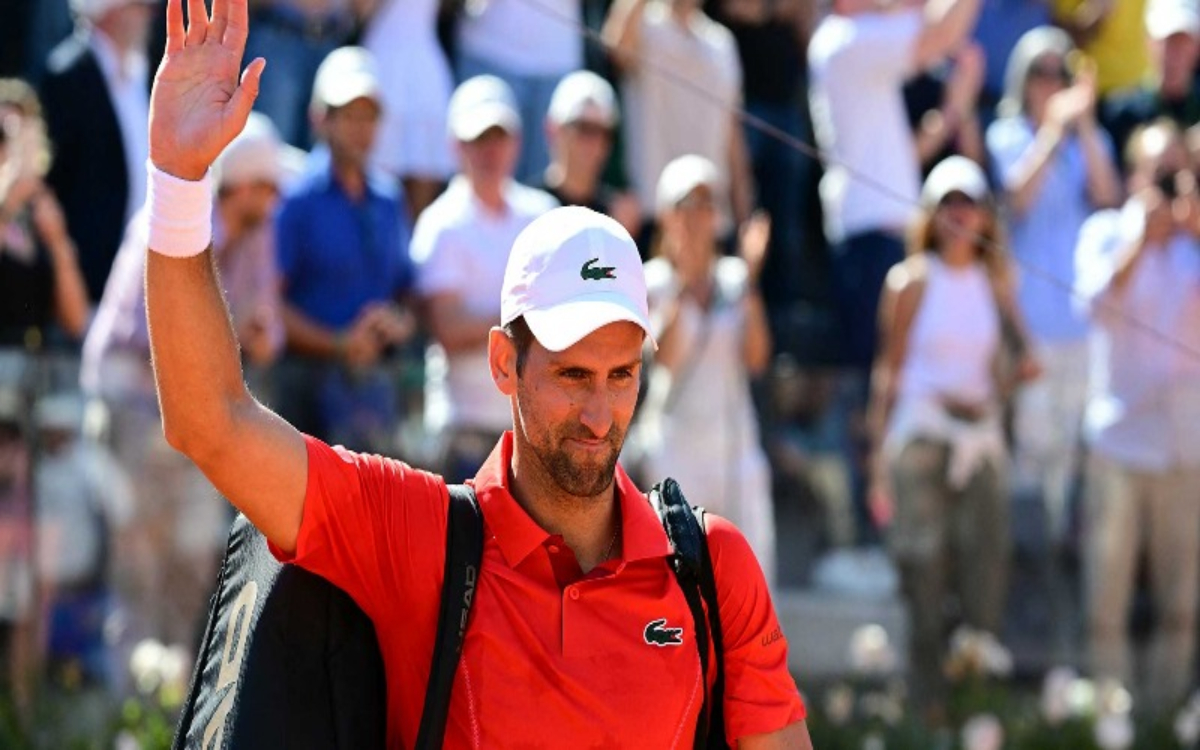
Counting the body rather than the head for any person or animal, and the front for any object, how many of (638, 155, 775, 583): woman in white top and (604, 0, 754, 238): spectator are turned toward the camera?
2

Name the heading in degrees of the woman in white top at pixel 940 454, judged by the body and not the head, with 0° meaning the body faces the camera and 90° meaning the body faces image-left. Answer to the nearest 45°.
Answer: approximately 0°

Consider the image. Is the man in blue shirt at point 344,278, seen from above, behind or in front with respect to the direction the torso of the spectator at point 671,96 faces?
in front

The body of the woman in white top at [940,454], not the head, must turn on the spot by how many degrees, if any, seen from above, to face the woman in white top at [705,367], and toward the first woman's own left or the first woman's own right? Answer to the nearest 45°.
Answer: approximately 45° to the first woman's own right

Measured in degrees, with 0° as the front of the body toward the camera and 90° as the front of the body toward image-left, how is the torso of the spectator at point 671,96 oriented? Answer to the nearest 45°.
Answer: approximately 0°
